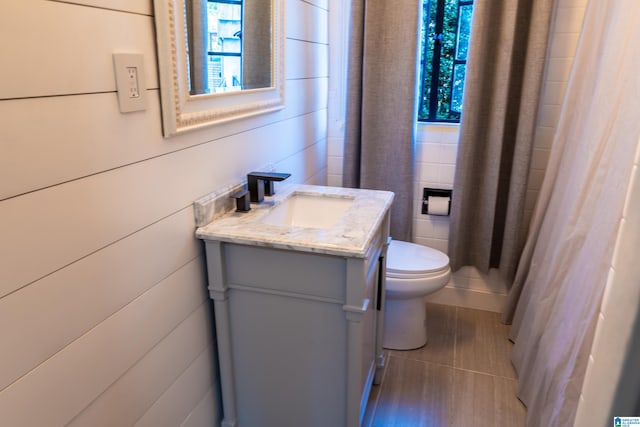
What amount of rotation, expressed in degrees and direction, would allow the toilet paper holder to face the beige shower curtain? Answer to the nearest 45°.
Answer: approximately 45° to its left

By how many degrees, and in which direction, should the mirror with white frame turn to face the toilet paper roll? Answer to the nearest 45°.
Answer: approximately 90° to its left

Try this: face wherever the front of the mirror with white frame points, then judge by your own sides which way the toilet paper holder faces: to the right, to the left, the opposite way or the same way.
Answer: to the right

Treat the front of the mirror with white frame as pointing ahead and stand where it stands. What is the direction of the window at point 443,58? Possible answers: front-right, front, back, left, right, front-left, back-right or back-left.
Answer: left

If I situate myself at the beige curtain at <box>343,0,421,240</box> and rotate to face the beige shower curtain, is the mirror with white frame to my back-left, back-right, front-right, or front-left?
front-right

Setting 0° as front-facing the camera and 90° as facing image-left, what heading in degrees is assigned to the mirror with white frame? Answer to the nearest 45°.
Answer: approximately 315°

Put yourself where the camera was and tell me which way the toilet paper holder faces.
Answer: facing the viewer

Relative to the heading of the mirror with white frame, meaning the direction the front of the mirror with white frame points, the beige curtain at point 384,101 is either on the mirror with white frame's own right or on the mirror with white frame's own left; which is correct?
on the mirror with white frame's own left
